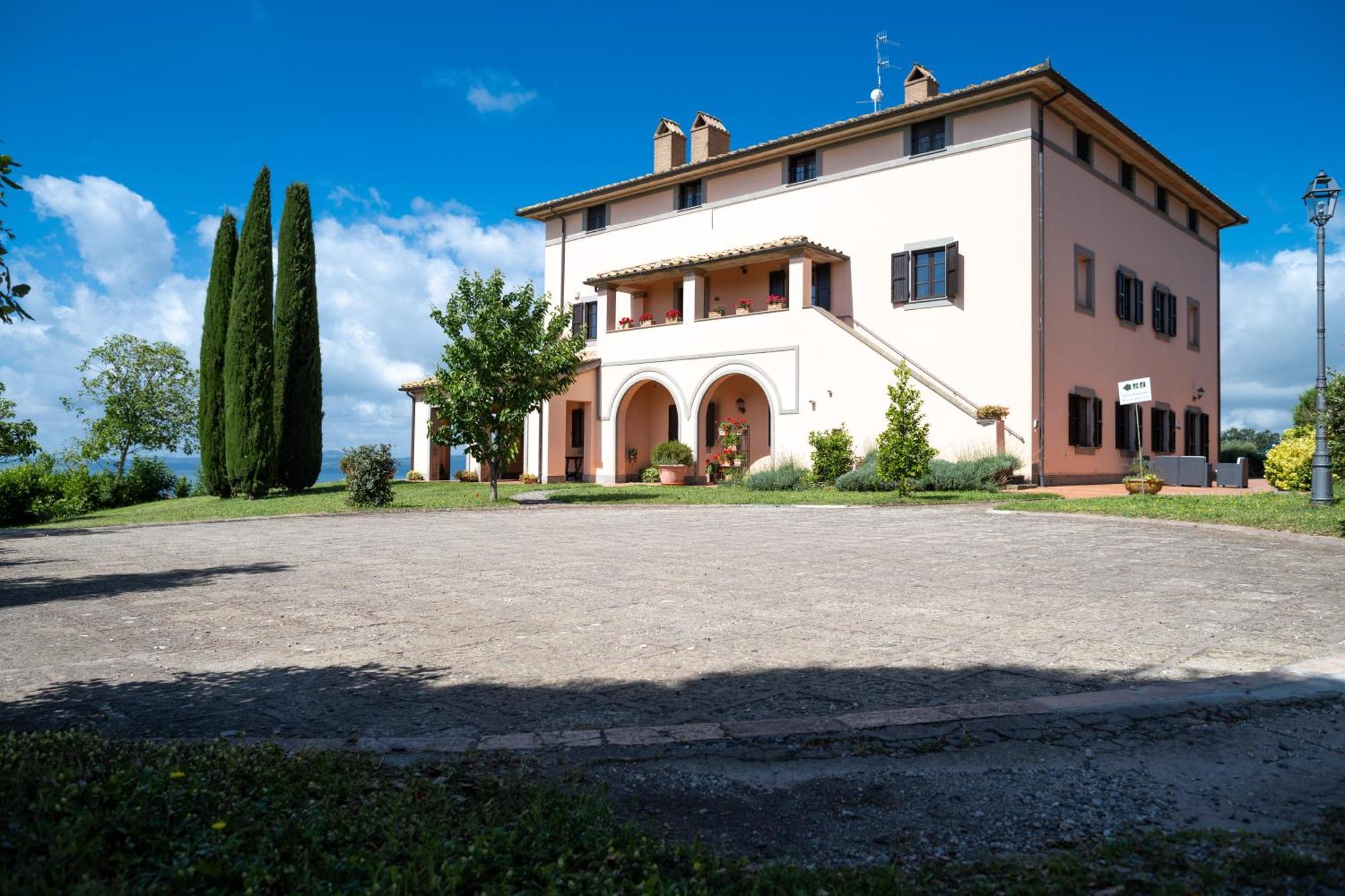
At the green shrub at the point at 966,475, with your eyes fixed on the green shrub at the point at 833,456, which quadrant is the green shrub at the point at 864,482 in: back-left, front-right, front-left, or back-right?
front-left

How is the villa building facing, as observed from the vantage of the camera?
facing the viewer and to the left of the viewer

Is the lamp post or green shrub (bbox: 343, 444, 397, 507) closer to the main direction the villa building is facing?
the green shrub

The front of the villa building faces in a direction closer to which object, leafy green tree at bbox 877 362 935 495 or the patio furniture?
the leafy green tree

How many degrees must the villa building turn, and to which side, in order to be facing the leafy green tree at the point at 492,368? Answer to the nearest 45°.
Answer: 0° — it already faces it

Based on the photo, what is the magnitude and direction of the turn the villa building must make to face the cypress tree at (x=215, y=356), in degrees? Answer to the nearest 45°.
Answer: approximately 45° to its right

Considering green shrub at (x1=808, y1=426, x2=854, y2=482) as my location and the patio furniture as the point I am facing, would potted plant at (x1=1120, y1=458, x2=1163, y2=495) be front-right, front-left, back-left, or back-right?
front-right

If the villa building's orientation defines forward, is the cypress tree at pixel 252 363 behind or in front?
in front

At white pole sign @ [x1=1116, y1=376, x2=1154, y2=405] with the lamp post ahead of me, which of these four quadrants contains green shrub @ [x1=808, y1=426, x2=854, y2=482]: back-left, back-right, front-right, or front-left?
back-right

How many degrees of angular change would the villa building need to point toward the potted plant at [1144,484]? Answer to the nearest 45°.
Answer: approximately 90° to its left

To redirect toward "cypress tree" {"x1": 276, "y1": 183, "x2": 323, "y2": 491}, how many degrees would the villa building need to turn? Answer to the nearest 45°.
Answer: approximately 45° to its right

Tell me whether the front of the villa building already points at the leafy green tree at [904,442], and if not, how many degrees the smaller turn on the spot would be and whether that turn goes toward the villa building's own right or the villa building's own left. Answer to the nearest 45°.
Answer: approximately 45° to the villa building's own left

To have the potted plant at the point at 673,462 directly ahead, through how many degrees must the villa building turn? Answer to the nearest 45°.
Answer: approximately 45° to its right

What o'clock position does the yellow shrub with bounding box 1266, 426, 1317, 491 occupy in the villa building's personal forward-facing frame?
The yellow shrub is roughly at 8 o'clock from the villa building.

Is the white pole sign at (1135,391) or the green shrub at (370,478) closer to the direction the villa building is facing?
the green shrub

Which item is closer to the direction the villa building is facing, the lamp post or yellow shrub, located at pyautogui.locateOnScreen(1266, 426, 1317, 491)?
the lamp post

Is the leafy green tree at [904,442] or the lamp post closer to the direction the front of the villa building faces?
the leafy green tree
